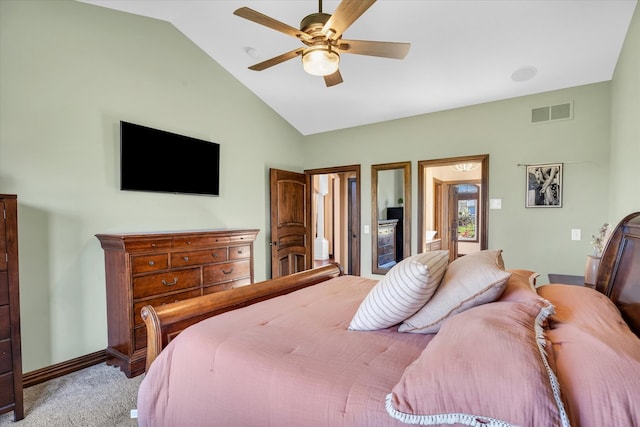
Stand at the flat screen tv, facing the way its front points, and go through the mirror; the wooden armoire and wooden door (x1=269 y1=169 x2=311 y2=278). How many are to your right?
1

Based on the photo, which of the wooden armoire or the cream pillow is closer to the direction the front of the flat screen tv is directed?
the cream pillow

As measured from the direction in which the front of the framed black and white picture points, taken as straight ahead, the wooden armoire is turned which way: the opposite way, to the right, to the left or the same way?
to the left

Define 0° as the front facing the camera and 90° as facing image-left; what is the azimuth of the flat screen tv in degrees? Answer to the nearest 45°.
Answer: approximately 315°

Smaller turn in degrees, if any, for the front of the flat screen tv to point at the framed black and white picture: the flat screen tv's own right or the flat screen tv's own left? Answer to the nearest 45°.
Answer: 0° — it already faces it

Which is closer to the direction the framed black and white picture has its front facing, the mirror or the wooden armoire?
the wooden armoire

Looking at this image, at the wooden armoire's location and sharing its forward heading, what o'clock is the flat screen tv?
The flat screen tv is roughly at 8 o'clock from the wooden armoire.

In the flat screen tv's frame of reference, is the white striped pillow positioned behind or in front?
in front

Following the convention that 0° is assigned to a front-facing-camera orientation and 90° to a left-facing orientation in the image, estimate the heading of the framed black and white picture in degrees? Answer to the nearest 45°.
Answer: approximately 0°

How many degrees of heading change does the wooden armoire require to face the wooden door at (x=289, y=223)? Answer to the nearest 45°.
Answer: approximately 90° to its left

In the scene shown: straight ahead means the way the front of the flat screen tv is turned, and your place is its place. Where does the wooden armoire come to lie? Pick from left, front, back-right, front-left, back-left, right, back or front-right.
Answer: right

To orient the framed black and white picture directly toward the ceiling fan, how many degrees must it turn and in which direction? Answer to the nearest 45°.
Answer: approximately 45° to its right
